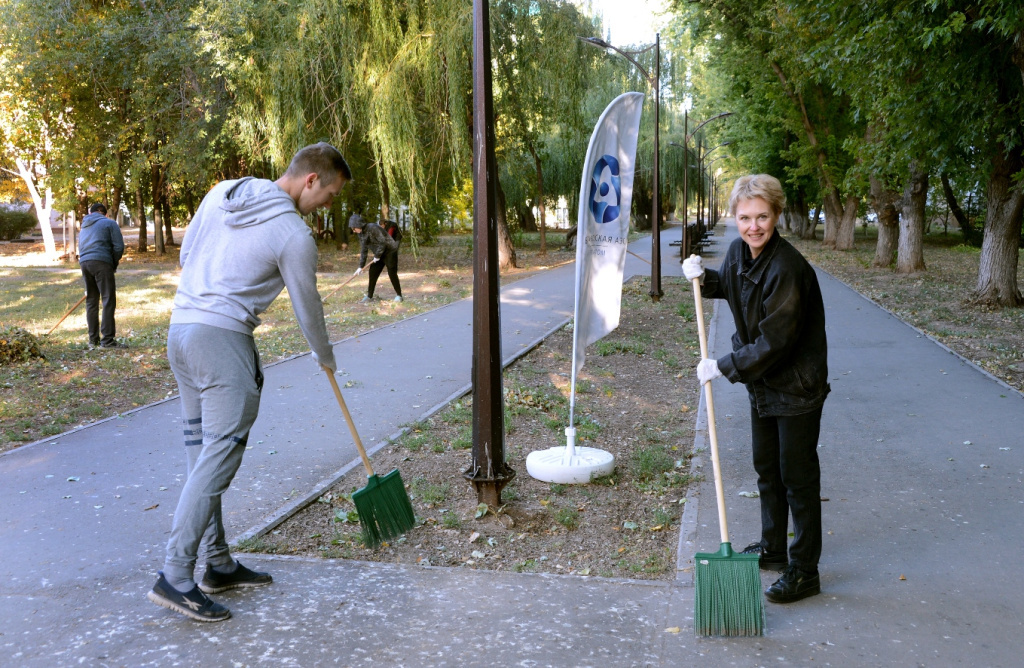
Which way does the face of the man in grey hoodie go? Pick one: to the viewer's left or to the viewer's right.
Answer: to the viewer's right

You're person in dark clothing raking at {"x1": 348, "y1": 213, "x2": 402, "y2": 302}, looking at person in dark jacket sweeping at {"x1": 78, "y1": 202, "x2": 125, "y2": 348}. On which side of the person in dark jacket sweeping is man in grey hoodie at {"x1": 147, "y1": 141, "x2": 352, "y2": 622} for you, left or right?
left

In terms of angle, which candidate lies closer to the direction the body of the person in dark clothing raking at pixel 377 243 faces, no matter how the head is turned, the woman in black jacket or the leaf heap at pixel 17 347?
the leaf heap

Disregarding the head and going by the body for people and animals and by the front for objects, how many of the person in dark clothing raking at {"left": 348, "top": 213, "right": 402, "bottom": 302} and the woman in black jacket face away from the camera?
0

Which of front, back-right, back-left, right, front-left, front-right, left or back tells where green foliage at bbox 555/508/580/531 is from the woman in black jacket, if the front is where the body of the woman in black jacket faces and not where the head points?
right

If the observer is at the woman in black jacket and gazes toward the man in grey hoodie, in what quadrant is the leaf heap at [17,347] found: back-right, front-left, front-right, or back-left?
front-right

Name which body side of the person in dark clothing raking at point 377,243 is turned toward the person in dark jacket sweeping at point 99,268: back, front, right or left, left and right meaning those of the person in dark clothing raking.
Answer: front

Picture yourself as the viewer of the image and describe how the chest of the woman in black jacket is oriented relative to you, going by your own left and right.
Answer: facing the viewer and to the left of the viewer

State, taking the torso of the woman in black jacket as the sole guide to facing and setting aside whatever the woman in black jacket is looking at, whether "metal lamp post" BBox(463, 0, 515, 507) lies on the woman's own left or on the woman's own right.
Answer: on the woman's own right

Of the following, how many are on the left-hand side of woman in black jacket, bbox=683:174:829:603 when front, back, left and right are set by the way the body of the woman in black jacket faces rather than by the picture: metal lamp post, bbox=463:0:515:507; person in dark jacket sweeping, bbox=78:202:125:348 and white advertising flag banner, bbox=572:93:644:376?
0

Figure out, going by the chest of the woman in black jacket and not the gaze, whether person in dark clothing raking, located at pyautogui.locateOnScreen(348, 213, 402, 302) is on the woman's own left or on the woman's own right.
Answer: on the woman's own right

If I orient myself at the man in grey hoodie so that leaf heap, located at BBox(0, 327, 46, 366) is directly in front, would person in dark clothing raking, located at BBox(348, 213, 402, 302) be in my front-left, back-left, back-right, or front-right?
front-right

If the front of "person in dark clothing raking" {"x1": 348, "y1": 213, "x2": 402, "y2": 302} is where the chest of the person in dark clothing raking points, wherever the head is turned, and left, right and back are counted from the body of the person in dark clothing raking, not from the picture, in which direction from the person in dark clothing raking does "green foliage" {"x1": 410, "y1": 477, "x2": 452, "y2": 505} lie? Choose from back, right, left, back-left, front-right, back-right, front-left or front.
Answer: front-left

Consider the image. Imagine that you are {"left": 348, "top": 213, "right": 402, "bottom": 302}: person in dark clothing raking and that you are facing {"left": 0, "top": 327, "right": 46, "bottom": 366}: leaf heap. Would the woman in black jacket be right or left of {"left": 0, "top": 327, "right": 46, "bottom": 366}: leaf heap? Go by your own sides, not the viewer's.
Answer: left

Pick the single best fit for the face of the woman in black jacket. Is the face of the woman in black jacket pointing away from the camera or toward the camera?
toward the camera
